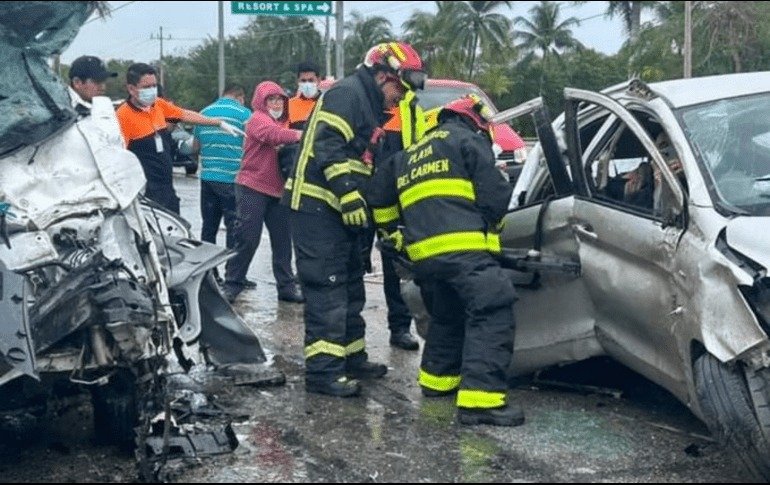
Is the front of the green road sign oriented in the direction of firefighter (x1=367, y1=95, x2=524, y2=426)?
yes

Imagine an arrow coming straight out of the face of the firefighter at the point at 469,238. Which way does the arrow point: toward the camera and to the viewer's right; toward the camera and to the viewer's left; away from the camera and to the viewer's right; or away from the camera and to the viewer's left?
away from the camera and to the viewer's right

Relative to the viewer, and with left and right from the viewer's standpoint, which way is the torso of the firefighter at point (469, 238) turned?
facing away from the viewer and to the right of the viewer

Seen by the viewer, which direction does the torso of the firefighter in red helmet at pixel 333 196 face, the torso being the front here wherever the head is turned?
to the viewer's right

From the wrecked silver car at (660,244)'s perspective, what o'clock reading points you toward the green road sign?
The green road sign is roughly at 7 o'clock from the wrecked silver car.

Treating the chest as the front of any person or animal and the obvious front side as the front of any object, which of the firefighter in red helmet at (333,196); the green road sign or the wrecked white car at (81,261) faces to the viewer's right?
the firefighter in red helmet

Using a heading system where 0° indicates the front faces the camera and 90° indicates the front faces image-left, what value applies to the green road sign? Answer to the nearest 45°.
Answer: approximately 0°

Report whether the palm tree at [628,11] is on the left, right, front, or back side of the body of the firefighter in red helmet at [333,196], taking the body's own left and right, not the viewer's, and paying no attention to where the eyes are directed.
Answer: left
